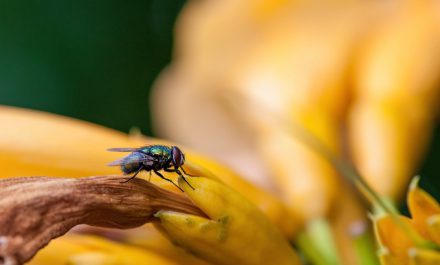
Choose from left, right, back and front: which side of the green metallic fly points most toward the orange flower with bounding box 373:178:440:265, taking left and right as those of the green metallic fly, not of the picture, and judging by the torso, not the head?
front

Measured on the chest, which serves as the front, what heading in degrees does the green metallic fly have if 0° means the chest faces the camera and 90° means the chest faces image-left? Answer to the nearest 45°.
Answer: approximately 270°
